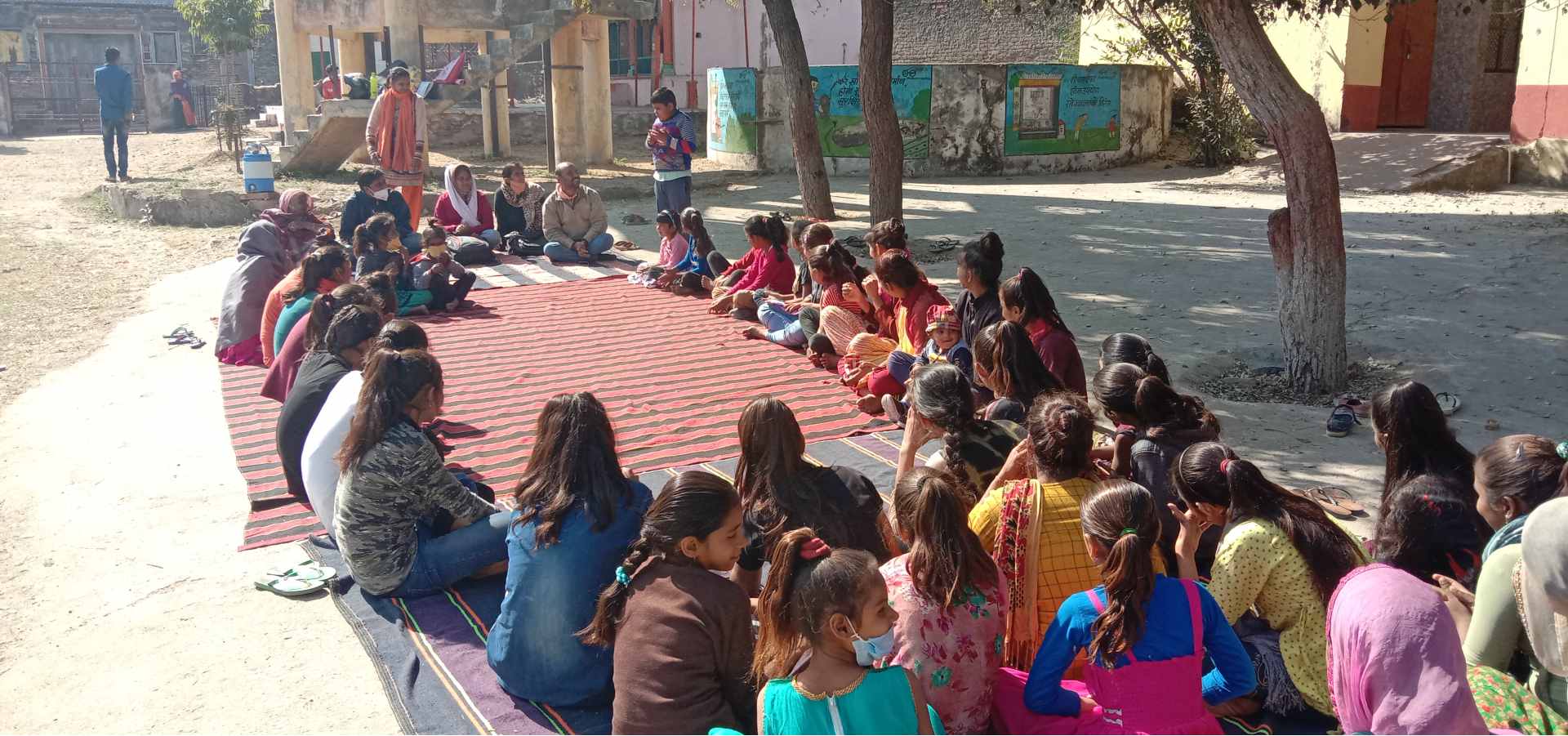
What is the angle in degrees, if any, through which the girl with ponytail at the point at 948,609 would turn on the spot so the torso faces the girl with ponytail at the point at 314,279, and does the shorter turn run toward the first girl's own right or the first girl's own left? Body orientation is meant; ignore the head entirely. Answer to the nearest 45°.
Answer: approximately 45° to the first girl's own left

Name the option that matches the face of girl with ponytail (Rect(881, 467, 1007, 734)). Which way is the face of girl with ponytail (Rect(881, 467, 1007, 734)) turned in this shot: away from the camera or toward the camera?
away from the camera

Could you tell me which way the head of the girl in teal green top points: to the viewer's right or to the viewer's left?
to the viewer's right

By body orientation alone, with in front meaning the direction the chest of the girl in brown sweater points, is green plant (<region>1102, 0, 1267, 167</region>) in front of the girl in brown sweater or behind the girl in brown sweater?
in front

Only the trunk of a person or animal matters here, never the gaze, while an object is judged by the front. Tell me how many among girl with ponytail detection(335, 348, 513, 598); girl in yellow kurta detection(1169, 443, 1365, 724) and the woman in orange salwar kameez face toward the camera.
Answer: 1

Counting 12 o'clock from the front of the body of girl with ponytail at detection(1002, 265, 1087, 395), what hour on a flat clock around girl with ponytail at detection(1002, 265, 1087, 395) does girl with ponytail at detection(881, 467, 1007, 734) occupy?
girl with ponytail at detection(881, 467, 1007, 734) is roughly at 9 o'clock from girl with ponytail at detection(1002, 265, 1087, 395).

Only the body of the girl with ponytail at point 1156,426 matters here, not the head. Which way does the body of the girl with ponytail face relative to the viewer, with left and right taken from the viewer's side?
facing away from the viewer and to the left of the viewer

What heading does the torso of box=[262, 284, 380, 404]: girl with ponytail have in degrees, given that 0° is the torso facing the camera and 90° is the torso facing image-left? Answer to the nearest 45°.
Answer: approximately 270°

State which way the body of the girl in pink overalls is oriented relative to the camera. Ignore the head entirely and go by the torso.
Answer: away from the camera

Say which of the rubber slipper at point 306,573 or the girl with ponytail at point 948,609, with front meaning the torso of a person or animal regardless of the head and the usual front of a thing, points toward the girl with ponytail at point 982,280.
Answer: the girl with ponytail at point 948,609

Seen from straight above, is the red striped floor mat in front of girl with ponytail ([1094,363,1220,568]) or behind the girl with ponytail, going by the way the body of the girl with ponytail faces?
in front

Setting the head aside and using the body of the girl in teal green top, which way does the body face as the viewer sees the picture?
away from the camera

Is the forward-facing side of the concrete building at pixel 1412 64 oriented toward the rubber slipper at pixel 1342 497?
yes

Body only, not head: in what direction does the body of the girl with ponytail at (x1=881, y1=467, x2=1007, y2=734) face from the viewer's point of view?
away from the camera

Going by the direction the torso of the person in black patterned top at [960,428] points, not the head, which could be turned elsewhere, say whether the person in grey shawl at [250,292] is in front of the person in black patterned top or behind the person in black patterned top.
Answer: in front

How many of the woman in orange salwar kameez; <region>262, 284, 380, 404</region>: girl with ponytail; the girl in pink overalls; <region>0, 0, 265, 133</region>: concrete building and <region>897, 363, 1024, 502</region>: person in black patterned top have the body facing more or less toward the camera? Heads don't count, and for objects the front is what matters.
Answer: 2

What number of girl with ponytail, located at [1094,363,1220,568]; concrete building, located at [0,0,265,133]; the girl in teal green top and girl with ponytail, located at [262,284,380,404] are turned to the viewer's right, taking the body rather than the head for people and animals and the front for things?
1

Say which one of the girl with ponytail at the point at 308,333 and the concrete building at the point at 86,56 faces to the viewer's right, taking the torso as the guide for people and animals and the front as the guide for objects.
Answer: the girl with ponytail
